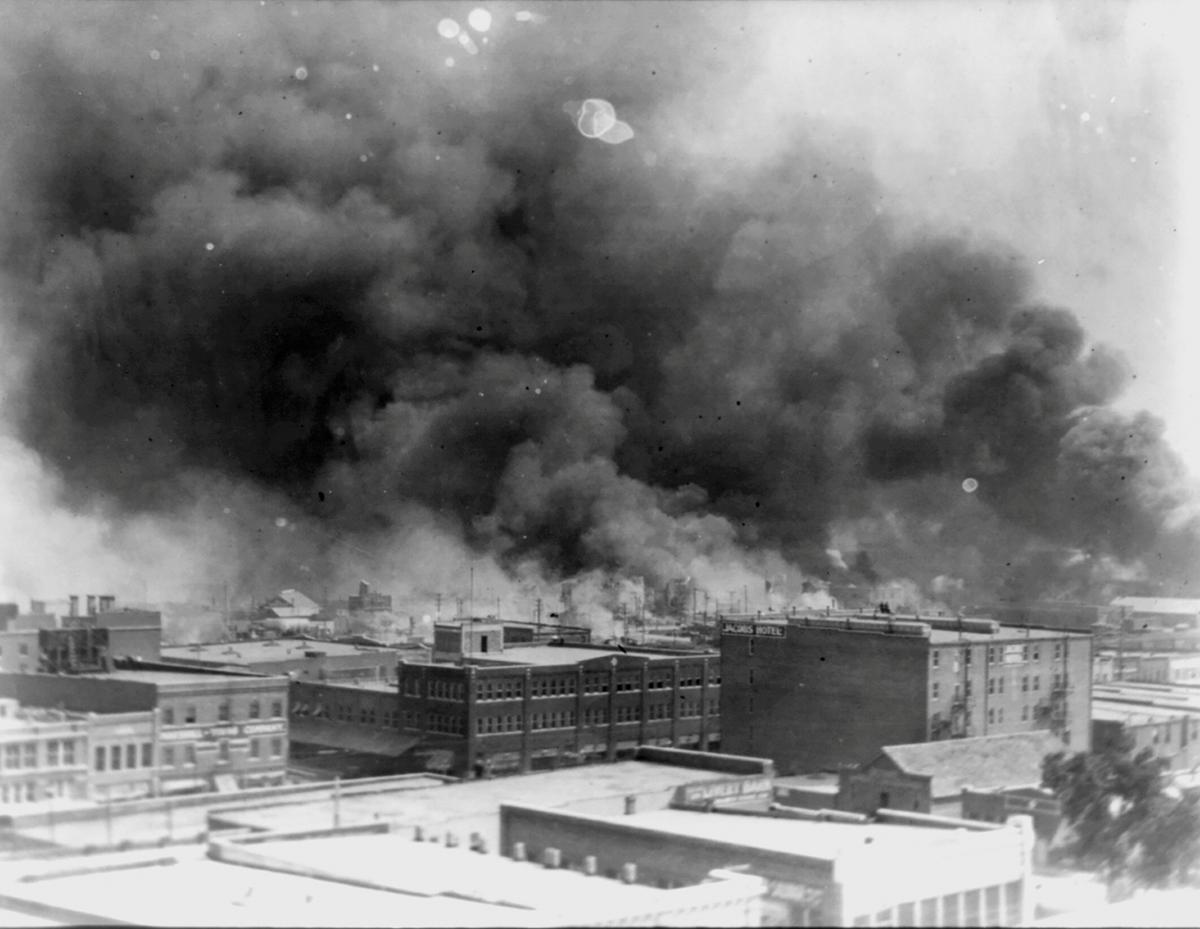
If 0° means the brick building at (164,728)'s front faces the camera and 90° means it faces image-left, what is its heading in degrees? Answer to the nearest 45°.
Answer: approximately 315°

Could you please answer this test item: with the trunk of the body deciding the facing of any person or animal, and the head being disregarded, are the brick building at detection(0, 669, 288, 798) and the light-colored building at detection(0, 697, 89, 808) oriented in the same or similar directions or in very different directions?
same or similar directions

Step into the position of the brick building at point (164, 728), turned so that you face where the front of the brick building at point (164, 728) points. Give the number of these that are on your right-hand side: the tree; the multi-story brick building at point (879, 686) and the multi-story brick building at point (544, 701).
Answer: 0

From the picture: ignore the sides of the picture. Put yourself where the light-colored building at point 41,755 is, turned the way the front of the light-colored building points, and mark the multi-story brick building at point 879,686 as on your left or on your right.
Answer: on your left

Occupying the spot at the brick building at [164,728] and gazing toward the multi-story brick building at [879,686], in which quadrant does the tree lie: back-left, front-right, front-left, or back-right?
front-right

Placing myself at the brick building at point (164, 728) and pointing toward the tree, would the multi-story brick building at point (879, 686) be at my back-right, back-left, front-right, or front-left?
front-left

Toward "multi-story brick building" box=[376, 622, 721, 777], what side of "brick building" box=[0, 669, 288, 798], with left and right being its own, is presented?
left

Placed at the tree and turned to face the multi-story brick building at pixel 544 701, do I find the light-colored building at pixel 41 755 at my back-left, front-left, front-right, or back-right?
front-left

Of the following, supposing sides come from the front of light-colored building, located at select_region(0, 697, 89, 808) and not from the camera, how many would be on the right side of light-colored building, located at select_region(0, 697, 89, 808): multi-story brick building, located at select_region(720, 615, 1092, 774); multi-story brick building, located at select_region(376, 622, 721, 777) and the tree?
0

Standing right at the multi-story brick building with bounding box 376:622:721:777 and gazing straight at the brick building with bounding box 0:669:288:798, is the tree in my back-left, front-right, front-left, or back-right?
back-left

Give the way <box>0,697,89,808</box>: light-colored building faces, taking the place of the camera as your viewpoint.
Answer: facing the viewer and to the right of the viewer

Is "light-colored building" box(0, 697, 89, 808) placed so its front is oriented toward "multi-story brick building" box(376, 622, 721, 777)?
no

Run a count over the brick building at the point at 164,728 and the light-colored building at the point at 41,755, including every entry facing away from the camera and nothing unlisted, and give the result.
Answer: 0
